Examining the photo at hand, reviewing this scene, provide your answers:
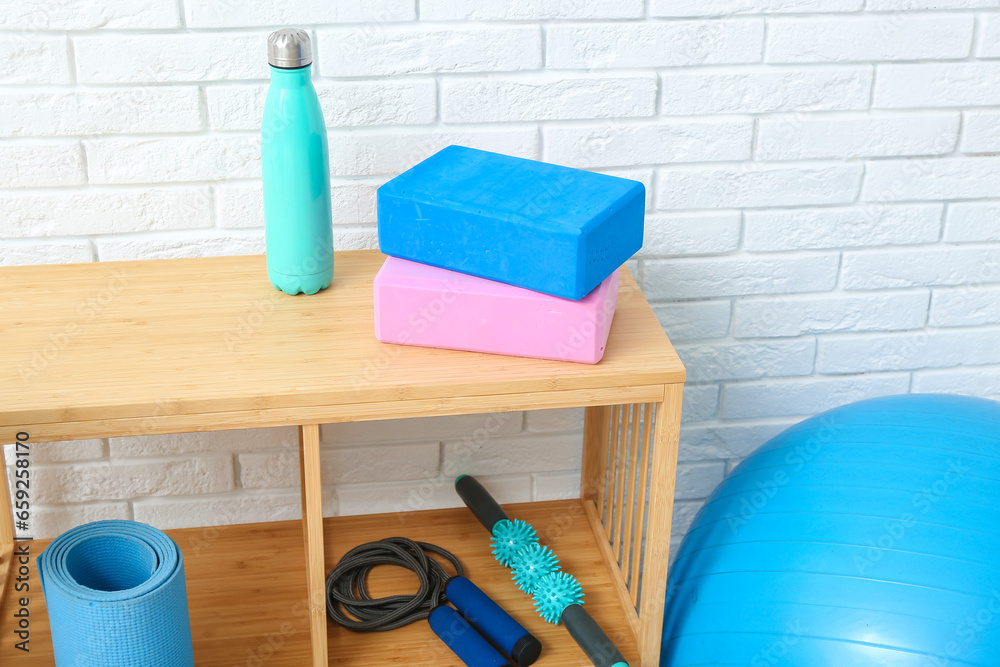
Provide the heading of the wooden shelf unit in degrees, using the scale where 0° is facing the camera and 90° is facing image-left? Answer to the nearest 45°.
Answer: approximately 0°

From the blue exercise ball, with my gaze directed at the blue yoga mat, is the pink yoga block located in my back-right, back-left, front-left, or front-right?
front-right
